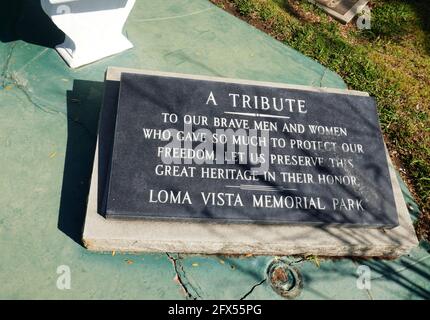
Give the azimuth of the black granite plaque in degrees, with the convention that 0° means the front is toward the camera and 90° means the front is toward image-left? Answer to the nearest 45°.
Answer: approximately 0°
